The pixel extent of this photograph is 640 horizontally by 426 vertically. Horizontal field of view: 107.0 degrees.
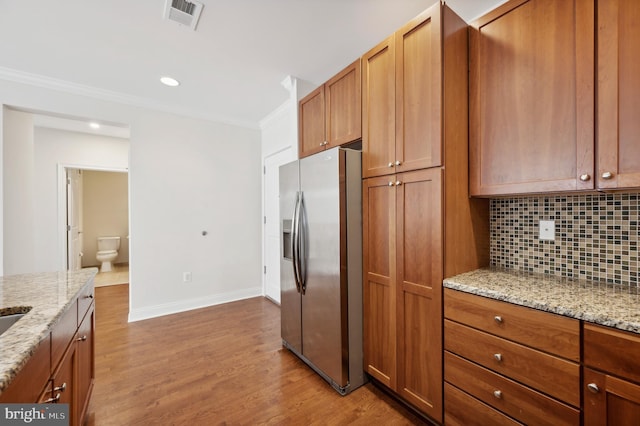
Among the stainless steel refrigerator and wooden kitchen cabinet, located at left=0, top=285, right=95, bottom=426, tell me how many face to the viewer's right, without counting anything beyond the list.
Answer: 1

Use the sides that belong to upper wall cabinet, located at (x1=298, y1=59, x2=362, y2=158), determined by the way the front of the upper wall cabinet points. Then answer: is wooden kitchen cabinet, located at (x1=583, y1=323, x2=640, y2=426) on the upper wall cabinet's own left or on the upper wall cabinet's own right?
on the upper wall cabinet's own left

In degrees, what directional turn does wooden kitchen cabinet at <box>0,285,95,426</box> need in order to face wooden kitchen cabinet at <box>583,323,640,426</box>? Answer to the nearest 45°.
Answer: approximately 45° to its right

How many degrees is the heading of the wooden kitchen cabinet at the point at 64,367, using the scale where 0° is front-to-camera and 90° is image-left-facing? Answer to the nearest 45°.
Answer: approximately 270°

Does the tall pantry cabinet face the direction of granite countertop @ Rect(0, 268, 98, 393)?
yes

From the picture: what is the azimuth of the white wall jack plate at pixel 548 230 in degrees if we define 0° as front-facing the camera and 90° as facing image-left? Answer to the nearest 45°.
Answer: approximately 0°

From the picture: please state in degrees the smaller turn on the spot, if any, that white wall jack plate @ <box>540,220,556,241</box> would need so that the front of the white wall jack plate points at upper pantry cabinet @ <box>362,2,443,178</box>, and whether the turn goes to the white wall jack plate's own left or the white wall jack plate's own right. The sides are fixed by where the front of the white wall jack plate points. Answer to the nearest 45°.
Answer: approximately 45° to the white wall jack plate's own right
